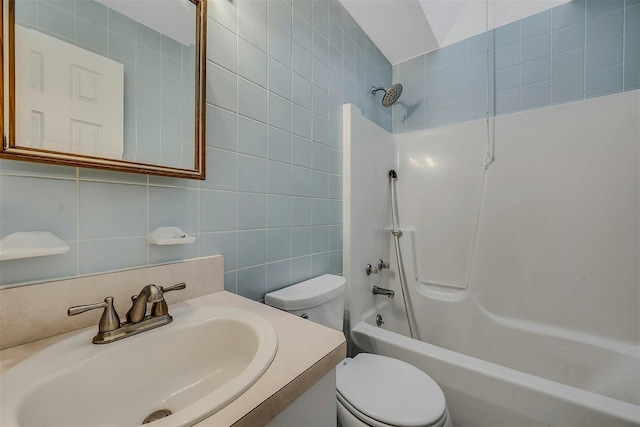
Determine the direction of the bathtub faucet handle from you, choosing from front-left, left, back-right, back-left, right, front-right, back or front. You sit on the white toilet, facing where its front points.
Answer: back-left

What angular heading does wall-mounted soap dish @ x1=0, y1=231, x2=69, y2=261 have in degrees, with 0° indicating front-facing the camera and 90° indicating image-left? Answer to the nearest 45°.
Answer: approximately 0°

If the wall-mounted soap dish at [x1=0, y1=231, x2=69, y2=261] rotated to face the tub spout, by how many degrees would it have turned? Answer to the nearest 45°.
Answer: approximately 90° to its left

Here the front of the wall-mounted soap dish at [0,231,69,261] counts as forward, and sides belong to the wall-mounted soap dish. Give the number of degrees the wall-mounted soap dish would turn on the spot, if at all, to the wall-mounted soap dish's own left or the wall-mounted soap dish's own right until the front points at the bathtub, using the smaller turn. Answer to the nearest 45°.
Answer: approximately 45° to the wall-mounted soap dish's own left

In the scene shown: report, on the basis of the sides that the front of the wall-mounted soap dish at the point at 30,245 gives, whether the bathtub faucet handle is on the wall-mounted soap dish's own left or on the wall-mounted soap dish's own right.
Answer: on the wall-mounted soap dish's own left

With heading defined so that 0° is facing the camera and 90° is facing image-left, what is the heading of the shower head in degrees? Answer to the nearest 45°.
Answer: approximately 315°
